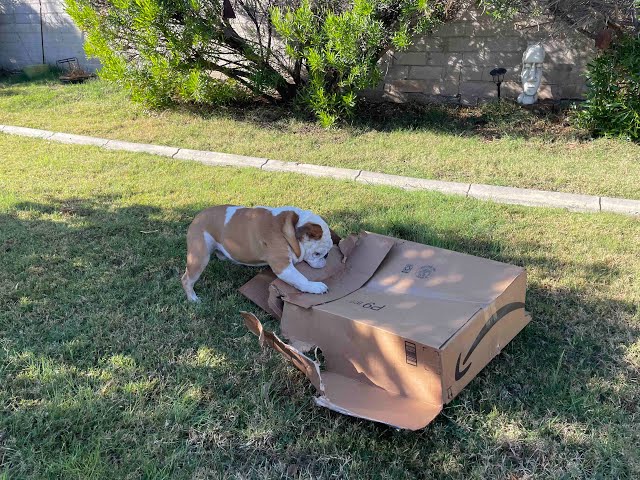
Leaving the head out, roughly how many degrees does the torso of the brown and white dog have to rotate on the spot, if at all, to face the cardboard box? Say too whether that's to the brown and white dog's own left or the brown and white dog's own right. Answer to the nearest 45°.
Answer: approximately 45° to the brown and white dog's own right

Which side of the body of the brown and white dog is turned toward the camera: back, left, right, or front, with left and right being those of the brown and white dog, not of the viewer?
right

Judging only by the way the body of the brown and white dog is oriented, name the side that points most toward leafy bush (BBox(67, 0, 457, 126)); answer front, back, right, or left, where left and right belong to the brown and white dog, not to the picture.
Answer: left

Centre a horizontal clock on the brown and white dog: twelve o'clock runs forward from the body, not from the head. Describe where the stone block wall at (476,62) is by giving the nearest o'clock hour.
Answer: The stone block wall is roughly at 10 o'clock from the brown and white dog.

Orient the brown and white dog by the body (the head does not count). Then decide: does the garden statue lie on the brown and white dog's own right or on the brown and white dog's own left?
on the brown and white dog's own left

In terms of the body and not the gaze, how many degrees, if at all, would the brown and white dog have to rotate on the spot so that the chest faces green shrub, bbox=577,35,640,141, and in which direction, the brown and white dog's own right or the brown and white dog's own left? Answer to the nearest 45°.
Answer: approximately 45° to the brown and white dog's own left

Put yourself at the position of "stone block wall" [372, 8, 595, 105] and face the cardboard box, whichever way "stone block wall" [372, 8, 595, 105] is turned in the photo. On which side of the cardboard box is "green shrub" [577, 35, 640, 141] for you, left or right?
left

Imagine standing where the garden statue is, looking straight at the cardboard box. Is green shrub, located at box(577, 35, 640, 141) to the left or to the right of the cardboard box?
left

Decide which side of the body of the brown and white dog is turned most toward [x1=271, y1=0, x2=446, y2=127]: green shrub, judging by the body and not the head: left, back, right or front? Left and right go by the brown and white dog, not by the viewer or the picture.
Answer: left
